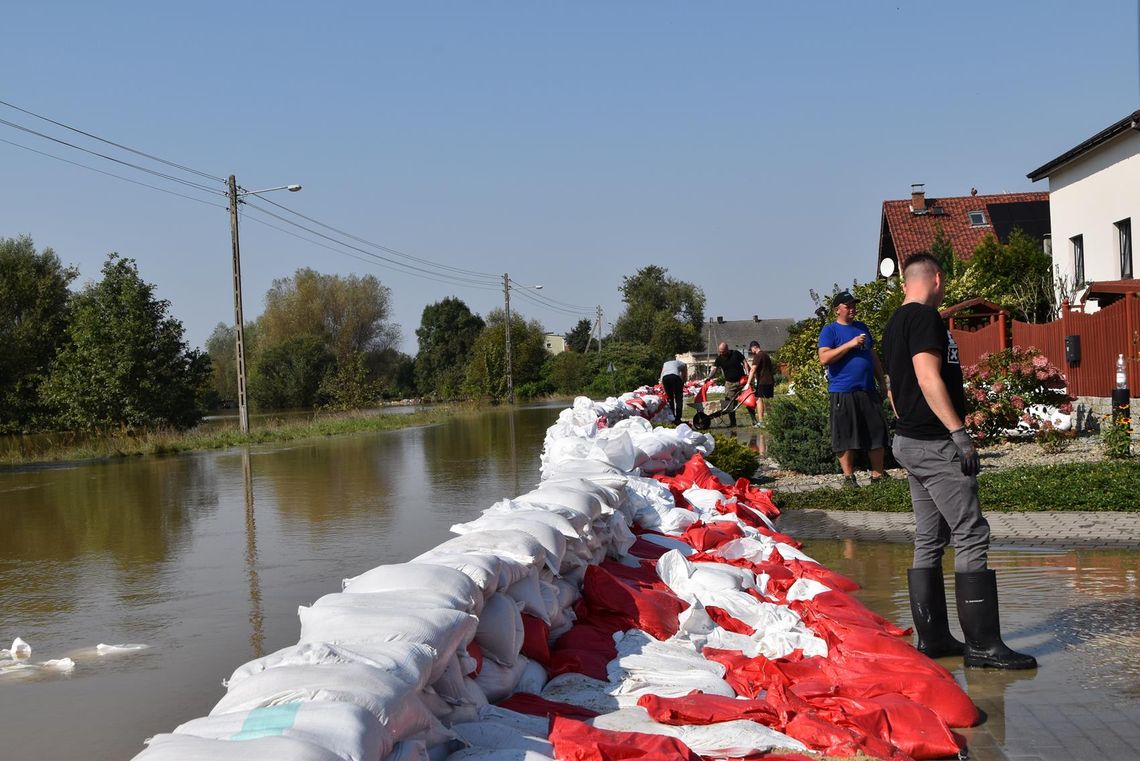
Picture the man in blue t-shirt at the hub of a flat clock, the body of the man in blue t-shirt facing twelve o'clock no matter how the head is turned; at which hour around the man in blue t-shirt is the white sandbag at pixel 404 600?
The white sandbag is roughly at 2 o'clock from the man in blue t-shirt.

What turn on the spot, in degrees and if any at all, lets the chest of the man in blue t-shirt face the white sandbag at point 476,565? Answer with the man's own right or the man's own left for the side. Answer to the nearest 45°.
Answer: approximately 45° to the man's own right

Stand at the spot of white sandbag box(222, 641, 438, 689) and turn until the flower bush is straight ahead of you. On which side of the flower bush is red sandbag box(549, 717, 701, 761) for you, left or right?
right

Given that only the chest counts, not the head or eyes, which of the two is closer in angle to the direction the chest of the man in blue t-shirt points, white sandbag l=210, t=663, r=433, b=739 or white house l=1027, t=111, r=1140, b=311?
the white sandbag

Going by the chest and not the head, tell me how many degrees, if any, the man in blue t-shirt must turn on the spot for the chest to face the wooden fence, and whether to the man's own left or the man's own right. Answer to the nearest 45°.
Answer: approximately 90° to the man's own left

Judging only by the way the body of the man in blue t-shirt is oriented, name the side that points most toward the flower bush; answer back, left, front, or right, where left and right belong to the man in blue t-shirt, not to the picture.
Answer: left

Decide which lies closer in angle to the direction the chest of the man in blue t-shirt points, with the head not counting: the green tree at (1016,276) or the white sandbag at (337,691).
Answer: the white sandbag

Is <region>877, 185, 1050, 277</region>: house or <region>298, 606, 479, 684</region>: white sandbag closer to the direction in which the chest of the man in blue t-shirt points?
the white sandbag

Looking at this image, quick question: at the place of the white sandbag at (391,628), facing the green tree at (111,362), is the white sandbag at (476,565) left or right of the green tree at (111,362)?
right

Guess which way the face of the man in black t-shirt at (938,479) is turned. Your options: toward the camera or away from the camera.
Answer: away from the camera
